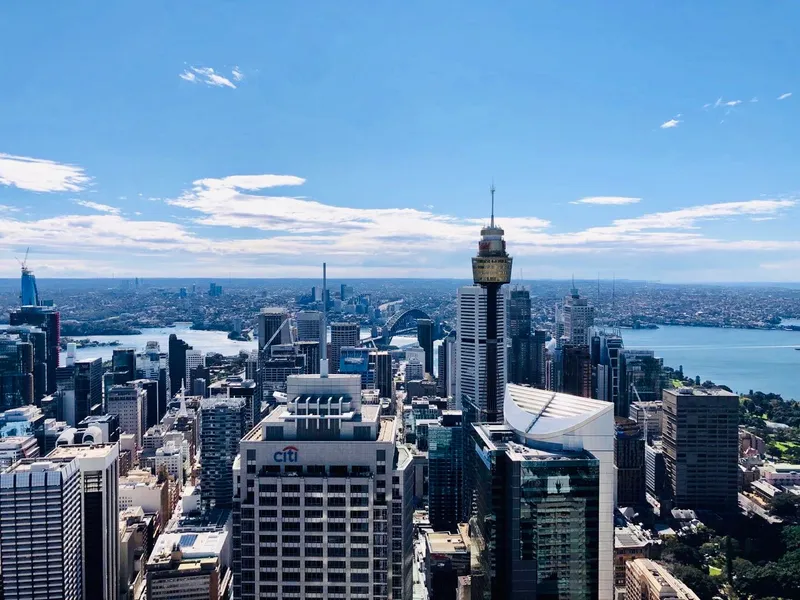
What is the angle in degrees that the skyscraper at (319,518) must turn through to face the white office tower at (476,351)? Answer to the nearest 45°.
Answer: approximately 180°

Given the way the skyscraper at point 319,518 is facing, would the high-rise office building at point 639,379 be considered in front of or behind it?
behind

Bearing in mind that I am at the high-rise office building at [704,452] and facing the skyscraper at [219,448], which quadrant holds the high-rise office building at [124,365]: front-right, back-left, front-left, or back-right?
front-right

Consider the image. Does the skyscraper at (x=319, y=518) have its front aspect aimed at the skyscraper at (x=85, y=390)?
no

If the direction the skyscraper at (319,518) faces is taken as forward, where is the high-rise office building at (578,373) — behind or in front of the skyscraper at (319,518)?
behind

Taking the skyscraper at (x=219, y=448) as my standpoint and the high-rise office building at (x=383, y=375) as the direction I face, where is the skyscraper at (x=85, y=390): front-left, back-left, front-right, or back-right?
front-left

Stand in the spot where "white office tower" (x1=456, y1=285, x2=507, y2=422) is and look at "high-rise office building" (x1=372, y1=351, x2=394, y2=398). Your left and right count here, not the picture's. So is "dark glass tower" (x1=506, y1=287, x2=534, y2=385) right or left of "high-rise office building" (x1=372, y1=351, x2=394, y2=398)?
right

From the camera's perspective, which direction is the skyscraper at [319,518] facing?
toward the camera

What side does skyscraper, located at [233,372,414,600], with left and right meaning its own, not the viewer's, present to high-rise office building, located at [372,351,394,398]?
back

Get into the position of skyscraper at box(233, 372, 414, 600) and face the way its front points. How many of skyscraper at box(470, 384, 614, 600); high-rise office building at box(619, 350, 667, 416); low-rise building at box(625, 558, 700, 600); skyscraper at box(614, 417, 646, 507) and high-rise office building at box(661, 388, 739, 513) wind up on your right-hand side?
0

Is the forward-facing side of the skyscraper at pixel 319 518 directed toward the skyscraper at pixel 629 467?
no

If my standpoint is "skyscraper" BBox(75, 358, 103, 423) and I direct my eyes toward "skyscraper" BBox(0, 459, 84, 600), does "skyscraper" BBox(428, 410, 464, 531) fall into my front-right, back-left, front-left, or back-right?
front-left

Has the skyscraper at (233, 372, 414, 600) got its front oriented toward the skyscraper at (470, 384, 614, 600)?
no

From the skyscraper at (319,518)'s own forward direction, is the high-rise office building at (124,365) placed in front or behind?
behind
